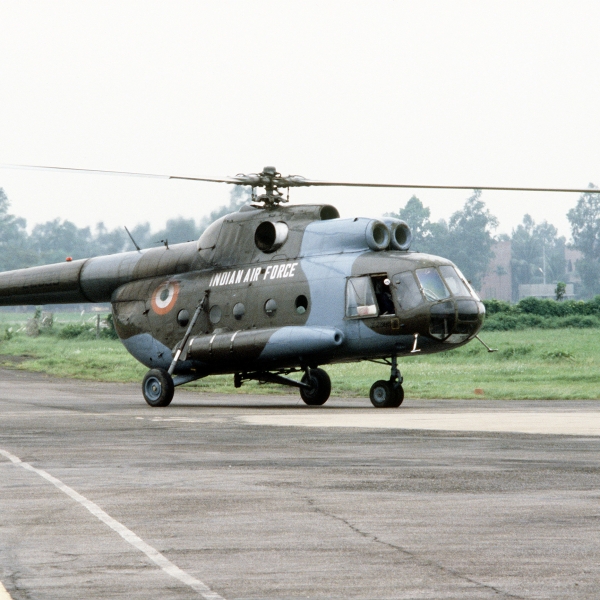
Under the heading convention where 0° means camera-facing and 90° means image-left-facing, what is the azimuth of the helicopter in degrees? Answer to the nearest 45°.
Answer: approximately 315°
